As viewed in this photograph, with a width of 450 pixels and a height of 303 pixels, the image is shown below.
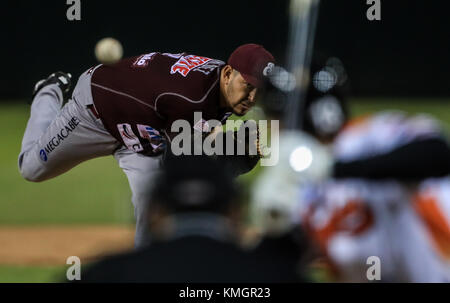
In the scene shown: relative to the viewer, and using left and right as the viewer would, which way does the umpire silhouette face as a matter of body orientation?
facing away from the viewer

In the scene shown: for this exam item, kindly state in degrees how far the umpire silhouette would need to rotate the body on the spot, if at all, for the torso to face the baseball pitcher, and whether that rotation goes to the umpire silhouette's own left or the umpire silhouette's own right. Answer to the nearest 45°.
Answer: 0° — they already face them
